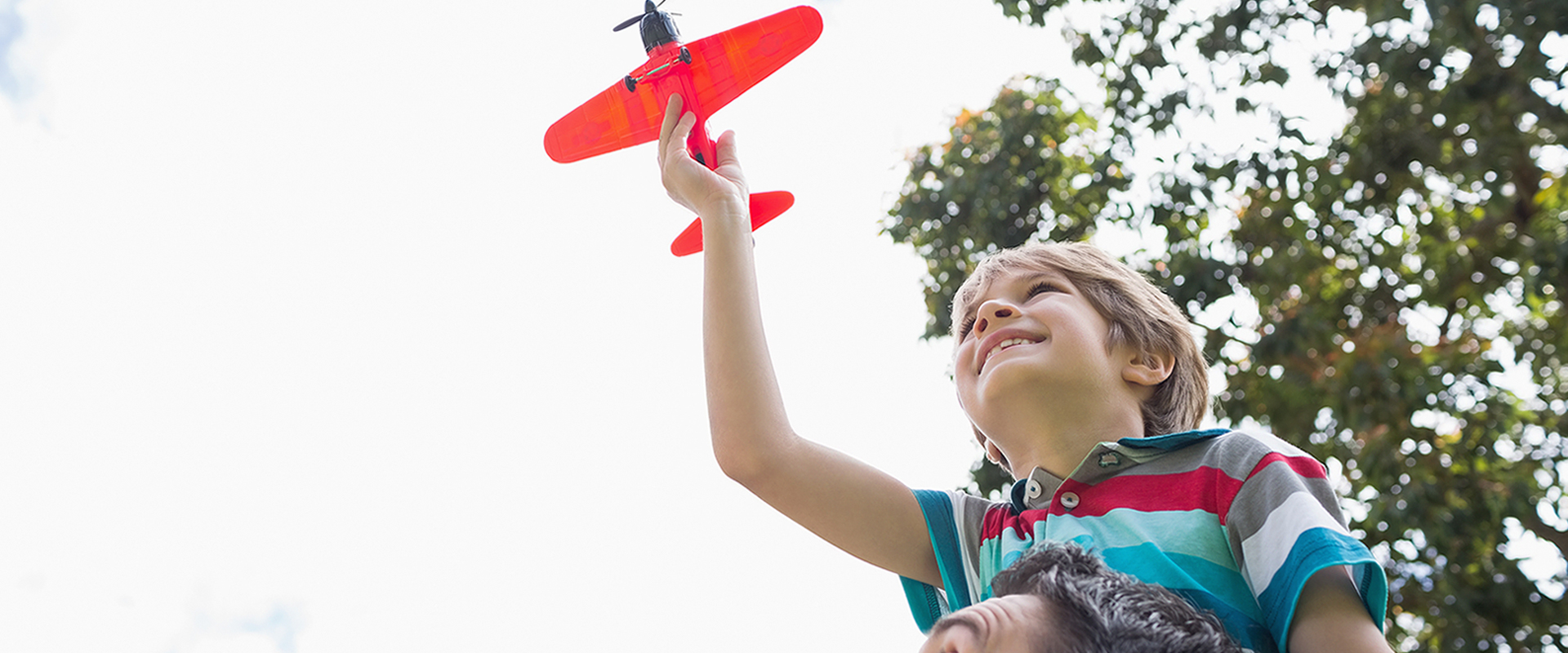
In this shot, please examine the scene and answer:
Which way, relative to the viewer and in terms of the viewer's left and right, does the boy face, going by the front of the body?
facing the viewer and to the left of the viewer

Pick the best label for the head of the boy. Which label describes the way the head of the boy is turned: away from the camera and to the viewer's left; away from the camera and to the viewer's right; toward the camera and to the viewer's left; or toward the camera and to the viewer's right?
toward the camera and to the viewer's left
